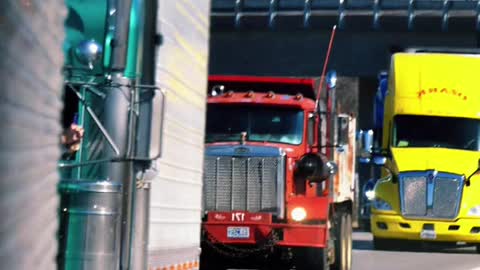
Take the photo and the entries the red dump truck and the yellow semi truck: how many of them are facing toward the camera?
2

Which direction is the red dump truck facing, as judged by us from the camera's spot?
facing the viewer

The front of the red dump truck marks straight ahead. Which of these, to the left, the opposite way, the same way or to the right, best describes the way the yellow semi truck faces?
the same way

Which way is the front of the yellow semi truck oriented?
toward the camera

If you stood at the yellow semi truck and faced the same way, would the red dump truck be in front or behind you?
in front

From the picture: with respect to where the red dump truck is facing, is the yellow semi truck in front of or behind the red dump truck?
behind
